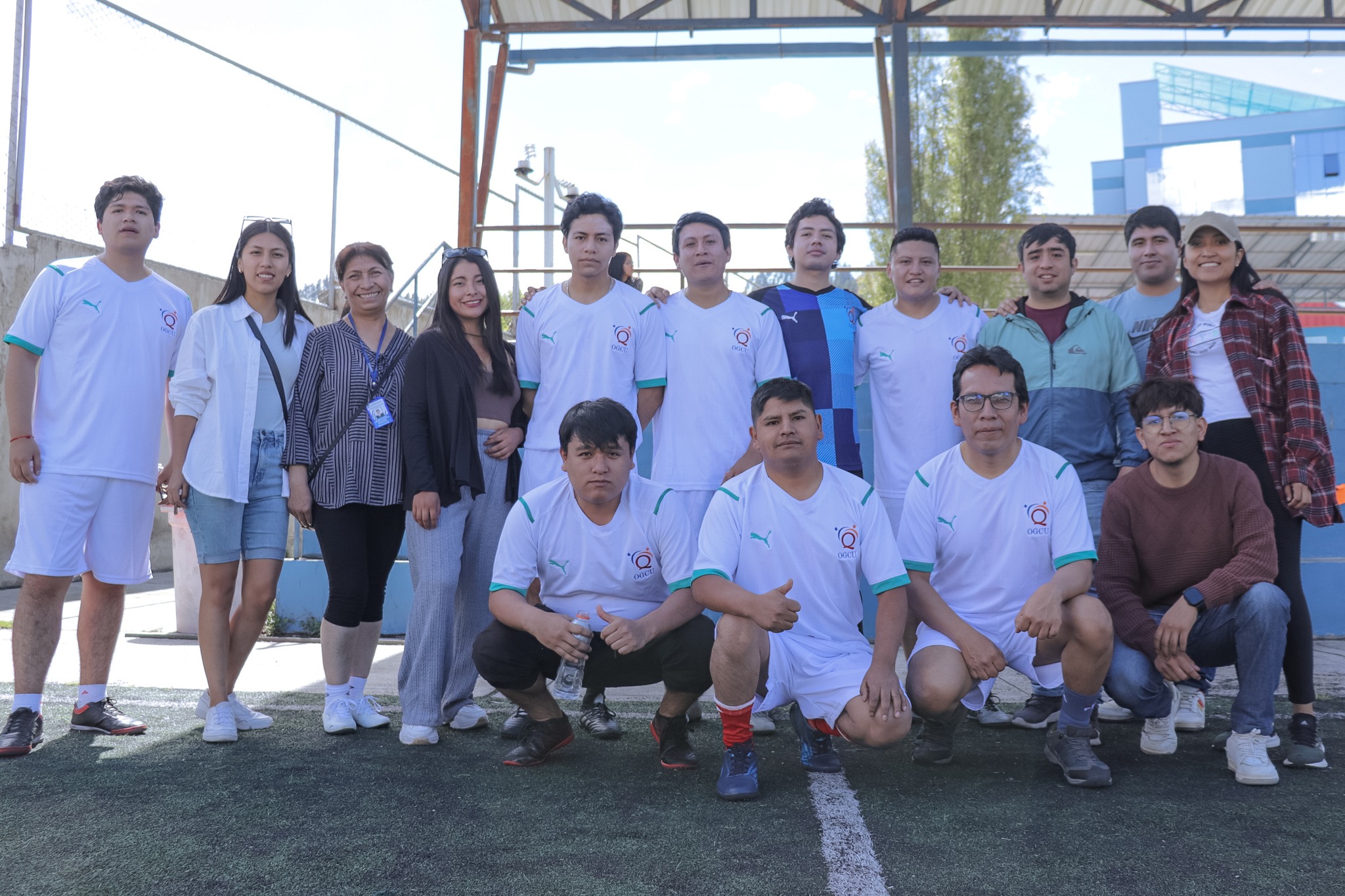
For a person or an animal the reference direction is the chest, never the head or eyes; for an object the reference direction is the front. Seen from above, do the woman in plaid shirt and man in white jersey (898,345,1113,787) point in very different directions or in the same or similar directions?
same or similar directions

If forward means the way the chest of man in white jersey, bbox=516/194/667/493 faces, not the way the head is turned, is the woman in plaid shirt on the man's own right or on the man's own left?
on the man's own left

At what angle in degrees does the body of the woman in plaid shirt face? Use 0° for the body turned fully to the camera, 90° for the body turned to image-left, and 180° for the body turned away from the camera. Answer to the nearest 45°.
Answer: approximately 0°

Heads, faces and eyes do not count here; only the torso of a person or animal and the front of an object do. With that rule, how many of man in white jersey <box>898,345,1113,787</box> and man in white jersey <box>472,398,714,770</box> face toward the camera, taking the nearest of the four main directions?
2

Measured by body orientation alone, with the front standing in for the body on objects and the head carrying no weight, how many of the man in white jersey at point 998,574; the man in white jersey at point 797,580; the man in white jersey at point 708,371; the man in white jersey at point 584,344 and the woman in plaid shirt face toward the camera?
5

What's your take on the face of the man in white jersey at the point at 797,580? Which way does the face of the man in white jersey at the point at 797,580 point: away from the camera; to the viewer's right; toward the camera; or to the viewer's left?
toward the camera

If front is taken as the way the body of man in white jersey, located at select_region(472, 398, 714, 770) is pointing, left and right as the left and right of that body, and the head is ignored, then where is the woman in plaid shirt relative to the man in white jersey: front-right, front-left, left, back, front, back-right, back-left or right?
left

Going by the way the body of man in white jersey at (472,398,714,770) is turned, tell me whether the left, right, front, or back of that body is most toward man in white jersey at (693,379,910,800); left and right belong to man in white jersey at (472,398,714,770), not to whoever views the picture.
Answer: left

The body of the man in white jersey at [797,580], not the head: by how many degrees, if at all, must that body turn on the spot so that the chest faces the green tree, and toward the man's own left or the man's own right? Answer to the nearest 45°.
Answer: approximately 180°

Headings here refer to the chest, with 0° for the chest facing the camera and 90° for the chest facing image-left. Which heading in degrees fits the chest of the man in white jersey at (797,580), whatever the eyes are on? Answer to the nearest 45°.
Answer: approximately 0°

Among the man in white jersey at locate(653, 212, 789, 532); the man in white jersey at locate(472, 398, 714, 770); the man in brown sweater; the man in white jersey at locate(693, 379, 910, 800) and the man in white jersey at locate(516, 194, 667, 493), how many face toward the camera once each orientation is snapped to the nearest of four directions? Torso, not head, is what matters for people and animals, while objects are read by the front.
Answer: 5

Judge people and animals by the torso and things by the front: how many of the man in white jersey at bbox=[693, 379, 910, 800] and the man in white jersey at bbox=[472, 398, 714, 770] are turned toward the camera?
2

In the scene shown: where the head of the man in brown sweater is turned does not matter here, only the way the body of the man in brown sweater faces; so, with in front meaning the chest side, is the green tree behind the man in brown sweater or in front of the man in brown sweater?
behind

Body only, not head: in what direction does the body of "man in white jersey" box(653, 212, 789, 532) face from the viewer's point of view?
toward the camera

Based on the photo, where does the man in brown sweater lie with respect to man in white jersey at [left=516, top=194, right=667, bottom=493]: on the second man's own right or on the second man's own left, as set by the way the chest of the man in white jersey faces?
on the second man's own left
